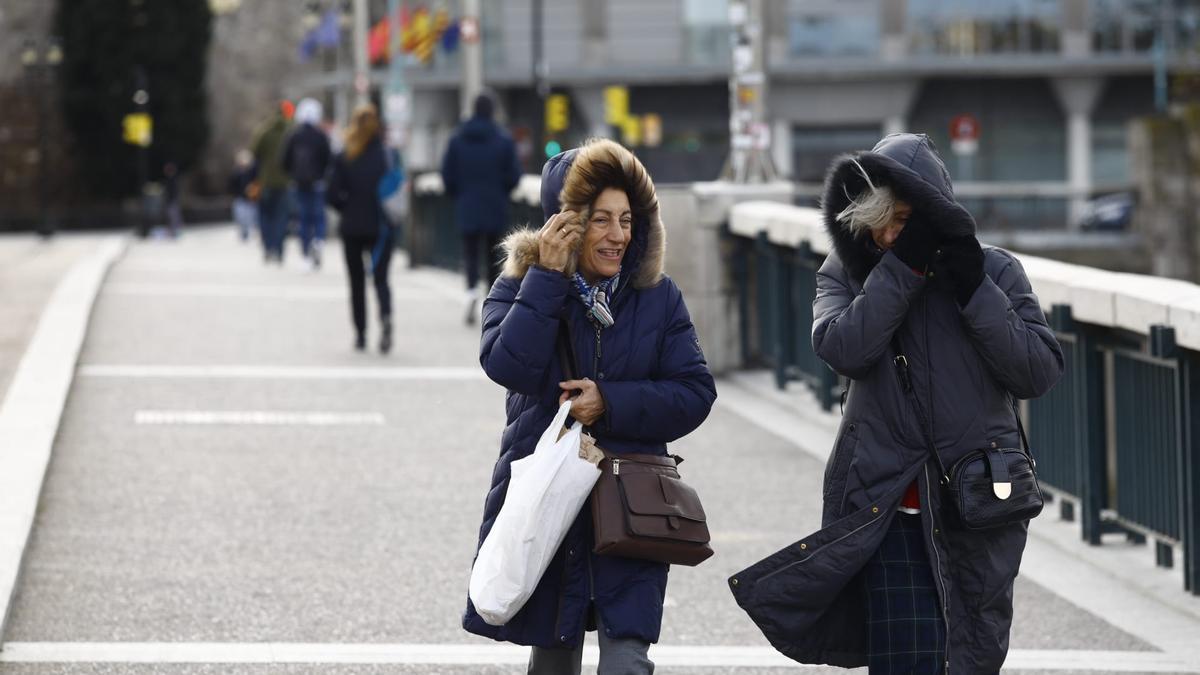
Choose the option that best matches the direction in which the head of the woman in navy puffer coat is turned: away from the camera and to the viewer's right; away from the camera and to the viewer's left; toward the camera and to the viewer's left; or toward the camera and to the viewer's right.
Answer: toward the camera and to the viewer's right

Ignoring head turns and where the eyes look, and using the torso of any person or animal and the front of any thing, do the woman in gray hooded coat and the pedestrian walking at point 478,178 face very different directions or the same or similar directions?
very different directions

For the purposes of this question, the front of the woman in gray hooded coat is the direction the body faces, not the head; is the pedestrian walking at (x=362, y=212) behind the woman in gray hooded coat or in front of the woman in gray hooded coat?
behind

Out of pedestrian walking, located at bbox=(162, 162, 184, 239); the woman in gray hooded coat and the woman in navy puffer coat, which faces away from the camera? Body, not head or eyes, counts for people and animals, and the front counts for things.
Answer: the pedestrian walking

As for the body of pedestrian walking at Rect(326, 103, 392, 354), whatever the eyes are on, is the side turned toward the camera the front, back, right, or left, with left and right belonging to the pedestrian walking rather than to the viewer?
back
